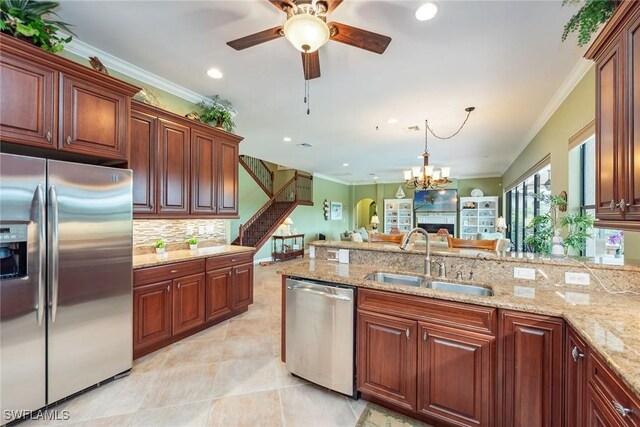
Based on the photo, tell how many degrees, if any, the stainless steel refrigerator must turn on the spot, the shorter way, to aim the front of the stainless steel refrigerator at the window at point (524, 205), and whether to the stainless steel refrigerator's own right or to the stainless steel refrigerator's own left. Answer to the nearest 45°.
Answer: approximately 45° to the stainless steel refrigerator's own left

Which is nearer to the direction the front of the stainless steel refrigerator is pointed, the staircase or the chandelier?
the chandelier

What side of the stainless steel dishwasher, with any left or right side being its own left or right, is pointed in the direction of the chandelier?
back

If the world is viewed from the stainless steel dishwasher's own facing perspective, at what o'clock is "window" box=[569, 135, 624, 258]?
The window is roughly at 7 o'clock from the stainless steel dishwasher.

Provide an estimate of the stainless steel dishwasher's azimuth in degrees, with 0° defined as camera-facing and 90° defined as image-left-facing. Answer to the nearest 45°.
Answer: approximately 45°

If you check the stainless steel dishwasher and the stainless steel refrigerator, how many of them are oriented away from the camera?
0

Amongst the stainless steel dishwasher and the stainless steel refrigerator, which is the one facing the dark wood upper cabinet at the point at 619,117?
the stainless steel refrigerator

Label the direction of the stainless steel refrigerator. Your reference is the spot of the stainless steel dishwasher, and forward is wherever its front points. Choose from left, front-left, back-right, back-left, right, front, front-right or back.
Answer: front-right
